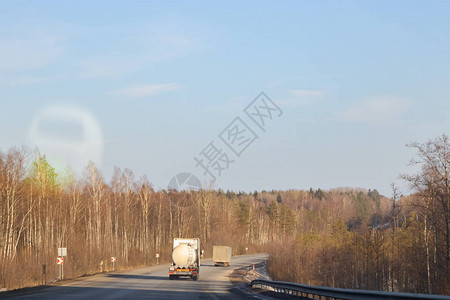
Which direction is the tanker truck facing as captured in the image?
away from the camera
